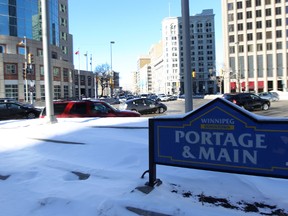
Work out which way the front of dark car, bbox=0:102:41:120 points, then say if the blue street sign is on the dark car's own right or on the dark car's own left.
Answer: on the dark car's own right

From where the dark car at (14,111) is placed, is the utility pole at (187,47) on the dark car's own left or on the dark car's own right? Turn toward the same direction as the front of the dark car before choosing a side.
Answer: on the dark car's own right

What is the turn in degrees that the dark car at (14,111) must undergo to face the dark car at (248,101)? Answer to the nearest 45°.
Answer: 0° — it already faces it

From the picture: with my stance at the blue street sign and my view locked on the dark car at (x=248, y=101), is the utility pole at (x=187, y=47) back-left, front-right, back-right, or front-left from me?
front-left

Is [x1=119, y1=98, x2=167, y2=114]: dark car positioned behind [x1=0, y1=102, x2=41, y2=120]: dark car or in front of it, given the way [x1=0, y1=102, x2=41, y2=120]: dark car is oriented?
in front

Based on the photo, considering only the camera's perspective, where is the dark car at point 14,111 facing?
facing to the right of the viewer

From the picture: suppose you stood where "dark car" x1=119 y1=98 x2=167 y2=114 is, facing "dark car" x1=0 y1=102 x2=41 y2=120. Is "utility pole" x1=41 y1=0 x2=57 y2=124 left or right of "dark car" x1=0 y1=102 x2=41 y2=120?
left
